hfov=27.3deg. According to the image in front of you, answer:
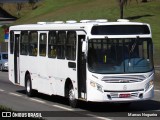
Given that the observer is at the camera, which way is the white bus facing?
facing the viewer and to the right of the viewer
